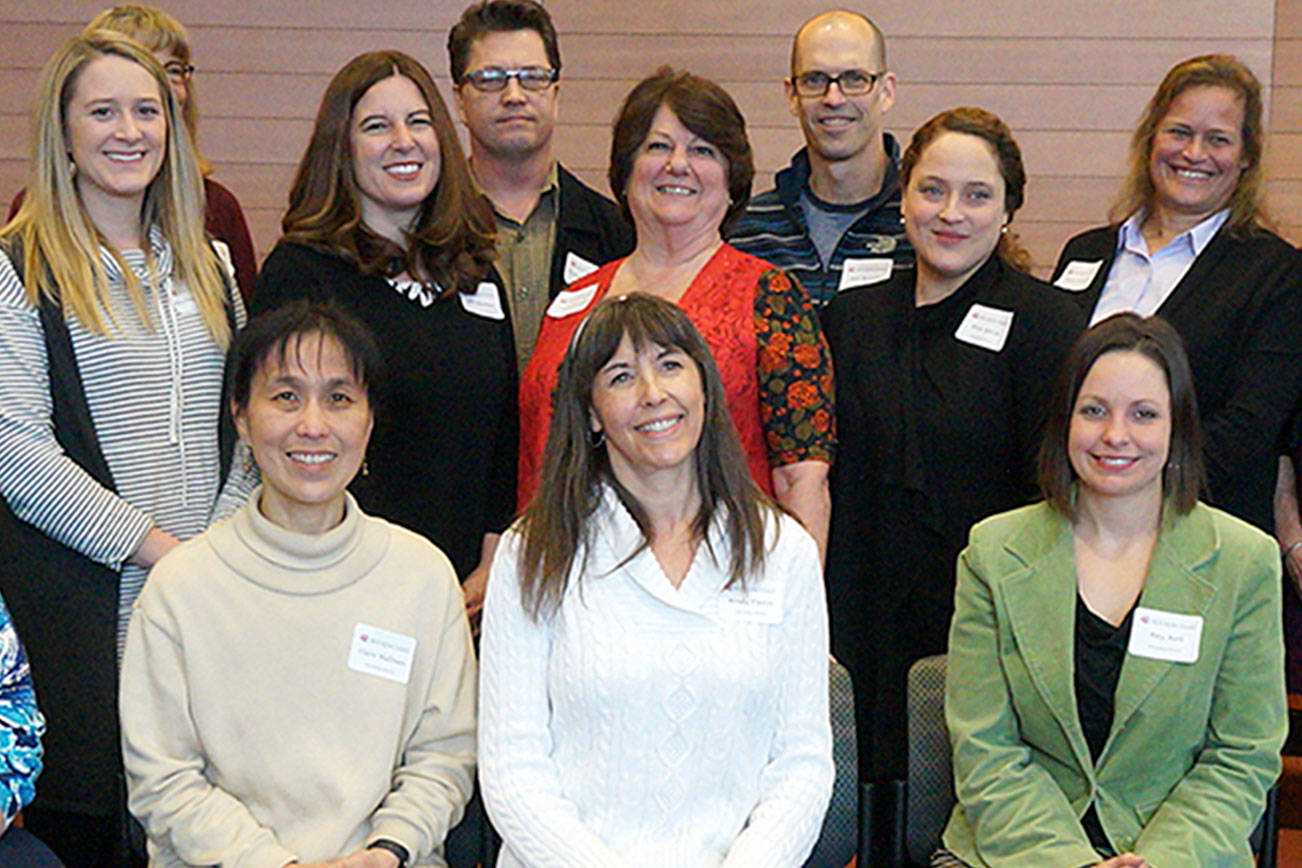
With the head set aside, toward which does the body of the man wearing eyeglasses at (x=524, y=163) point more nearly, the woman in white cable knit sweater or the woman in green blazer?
the woman in white cable knit sweater

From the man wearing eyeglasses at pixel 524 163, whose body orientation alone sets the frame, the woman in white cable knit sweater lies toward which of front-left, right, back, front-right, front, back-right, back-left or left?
front

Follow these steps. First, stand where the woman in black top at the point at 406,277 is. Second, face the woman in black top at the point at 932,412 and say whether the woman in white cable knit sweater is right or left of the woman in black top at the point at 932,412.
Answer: right

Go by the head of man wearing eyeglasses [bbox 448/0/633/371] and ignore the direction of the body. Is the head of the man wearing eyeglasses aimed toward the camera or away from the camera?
toward the camera

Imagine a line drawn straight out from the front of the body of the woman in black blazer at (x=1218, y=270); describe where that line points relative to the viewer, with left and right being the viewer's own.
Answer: facing the viewer and to the left of the viewer

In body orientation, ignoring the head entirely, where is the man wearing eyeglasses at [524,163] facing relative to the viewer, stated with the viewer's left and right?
facing the viewer

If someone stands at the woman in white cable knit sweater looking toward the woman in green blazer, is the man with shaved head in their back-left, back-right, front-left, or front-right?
front-left

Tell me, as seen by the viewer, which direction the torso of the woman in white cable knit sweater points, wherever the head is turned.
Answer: toward the camera

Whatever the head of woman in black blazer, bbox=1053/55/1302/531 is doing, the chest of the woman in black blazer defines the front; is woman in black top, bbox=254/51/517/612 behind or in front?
in front

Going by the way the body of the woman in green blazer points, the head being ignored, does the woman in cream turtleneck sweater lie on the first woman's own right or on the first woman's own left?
on the first woman's own right

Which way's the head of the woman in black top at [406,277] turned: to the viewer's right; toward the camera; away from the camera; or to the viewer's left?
toward the camera
